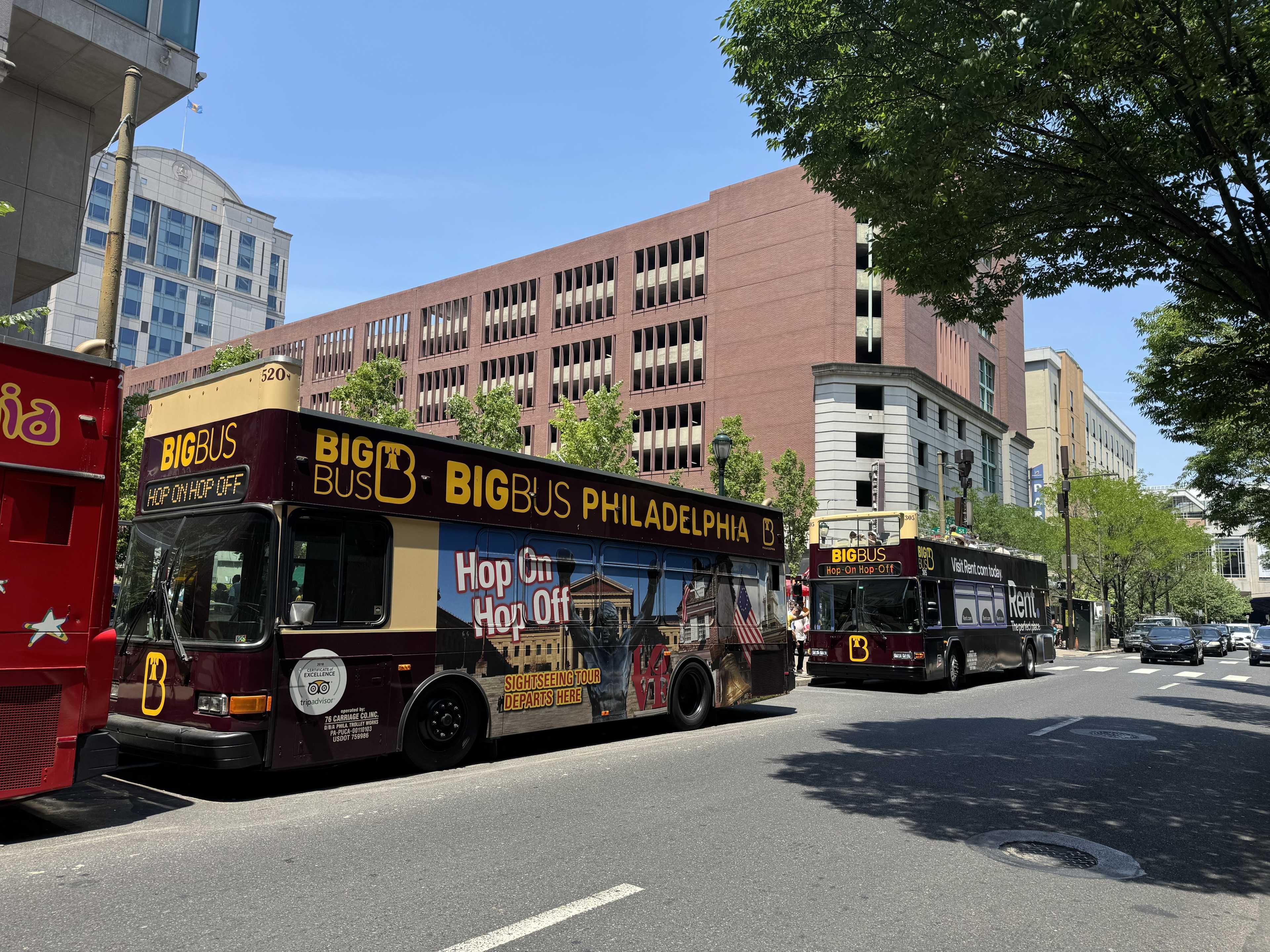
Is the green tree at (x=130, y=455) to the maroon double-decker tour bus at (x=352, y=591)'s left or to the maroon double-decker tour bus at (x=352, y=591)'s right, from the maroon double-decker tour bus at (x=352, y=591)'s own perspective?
on its right

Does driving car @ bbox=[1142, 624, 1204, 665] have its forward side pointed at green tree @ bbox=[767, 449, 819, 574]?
no

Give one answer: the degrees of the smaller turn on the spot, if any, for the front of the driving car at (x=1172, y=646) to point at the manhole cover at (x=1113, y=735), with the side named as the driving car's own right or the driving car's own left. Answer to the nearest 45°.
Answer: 0° — it already faces it

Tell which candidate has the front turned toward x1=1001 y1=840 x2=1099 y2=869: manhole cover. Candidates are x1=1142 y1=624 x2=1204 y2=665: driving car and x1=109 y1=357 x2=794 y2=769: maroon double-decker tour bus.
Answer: the driving car

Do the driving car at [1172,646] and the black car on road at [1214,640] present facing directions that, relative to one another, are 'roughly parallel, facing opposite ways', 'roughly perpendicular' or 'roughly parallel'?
roughly parallel

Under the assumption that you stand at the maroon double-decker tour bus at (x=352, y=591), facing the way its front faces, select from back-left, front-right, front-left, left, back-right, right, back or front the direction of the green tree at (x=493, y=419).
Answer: back-right

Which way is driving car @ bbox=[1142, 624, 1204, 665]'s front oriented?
toward the camera

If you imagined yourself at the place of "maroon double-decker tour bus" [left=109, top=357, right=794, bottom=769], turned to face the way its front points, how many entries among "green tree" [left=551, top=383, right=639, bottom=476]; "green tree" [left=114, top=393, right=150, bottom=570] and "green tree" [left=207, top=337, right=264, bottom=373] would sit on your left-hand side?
0

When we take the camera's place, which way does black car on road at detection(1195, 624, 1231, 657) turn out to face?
facing the viewer

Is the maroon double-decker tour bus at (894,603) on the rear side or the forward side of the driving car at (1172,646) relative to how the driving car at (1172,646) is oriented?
on the forward side

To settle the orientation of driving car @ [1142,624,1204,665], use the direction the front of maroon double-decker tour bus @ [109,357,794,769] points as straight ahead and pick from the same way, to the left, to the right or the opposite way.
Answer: the same way

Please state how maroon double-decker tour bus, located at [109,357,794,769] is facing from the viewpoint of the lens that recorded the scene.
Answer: facing the viewer and to the left of the viewer

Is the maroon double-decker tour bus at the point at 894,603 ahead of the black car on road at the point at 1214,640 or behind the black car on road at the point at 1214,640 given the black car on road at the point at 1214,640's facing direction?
ahead

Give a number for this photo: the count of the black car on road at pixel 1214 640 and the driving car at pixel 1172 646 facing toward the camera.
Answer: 2

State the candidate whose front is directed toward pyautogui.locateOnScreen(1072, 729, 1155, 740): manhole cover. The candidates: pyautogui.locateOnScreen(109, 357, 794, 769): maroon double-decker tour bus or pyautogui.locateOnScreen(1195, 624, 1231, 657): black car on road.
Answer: the black car on road

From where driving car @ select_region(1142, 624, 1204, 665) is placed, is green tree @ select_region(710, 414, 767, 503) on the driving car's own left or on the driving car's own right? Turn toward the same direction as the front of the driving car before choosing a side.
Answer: on the driving car's own right

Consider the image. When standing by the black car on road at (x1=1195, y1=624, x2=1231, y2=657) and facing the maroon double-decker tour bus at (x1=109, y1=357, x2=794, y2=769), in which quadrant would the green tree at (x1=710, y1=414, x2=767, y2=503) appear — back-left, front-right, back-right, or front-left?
front-right

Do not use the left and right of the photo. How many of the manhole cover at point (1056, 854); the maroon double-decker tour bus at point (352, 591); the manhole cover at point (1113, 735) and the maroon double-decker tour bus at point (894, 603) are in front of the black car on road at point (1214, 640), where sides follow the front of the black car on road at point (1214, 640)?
4

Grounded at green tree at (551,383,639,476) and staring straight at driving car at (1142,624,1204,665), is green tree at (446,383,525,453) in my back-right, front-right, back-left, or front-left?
back-right

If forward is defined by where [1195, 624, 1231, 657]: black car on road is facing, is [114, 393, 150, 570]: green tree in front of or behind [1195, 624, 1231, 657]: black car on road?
in front
